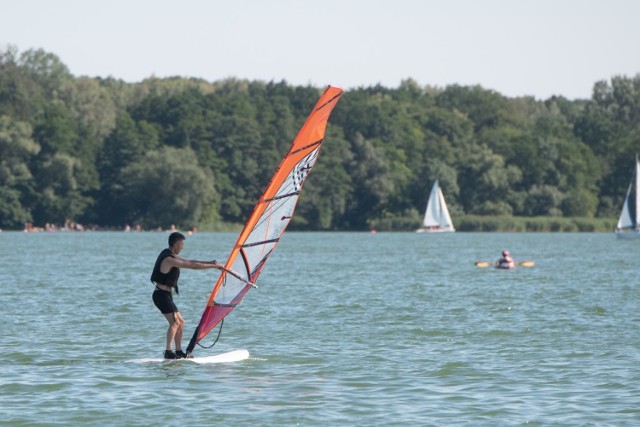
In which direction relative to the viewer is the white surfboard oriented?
to the viewer's right

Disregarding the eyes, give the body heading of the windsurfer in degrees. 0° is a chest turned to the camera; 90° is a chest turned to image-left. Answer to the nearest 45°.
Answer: approximately 270°
